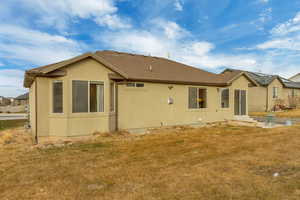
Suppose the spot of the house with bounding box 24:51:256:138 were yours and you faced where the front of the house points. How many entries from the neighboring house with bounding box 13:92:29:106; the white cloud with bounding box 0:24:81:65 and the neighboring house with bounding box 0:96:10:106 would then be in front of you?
3

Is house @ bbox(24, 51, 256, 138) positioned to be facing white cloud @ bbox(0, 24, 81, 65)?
yes

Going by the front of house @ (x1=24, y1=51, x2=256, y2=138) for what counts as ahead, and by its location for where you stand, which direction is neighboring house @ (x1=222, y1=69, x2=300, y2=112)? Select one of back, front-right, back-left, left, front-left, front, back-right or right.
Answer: right

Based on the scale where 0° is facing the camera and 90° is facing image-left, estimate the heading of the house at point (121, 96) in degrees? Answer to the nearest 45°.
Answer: approximately 135°

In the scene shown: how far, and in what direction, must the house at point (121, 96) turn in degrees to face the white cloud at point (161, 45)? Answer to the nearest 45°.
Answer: approximately 45° to its right

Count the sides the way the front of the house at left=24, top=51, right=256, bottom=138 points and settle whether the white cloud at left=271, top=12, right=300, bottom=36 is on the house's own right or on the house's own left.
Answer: on the house's own right

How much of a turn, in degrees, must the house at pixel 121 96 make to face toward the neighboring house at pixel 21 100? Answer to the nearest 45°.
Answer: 0° — it already faces it

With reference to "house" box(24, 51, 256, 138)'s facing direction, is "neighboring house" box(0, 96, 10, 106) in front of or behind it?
in front
